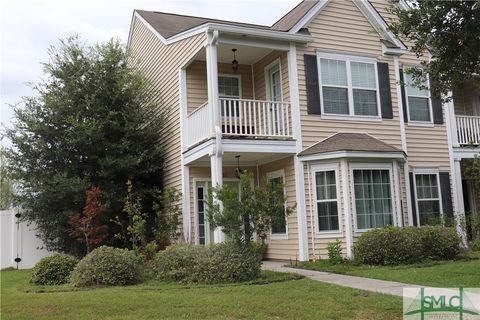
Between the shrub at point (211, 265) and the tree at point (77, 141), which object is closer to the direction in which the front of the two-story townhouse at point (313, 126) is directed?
the shrub

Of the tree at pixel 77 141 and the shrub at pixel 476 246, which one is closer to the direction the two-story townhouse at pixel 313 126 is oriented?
the shrub

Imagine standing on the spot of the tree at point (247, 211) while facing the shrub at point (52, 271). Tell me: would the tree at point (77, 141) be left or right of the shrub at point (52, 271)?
right

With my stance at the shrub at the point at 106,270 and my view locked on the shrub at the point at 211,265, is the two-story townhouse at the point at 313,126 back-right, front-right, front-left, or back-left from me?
front-left

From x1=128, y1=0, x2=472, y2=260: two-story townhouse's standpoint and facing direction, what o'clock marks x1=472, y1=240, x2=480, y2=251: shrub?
The shrub is roughly at 10 o'clock from the two-story townhouse.

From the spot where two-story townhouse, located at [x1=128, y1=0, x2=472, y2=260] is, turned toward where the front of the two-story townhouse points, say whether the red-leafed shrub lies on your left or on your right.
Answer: on your right

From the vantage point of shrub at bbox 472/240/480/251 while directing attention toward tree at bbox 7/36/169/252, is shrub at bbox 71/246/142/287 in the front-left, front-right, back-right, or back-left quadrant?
front-left

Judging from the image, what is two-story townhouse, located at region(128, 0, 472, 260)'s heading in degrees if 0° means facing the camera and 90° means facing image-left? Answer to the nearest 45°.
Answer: approximately 315°
